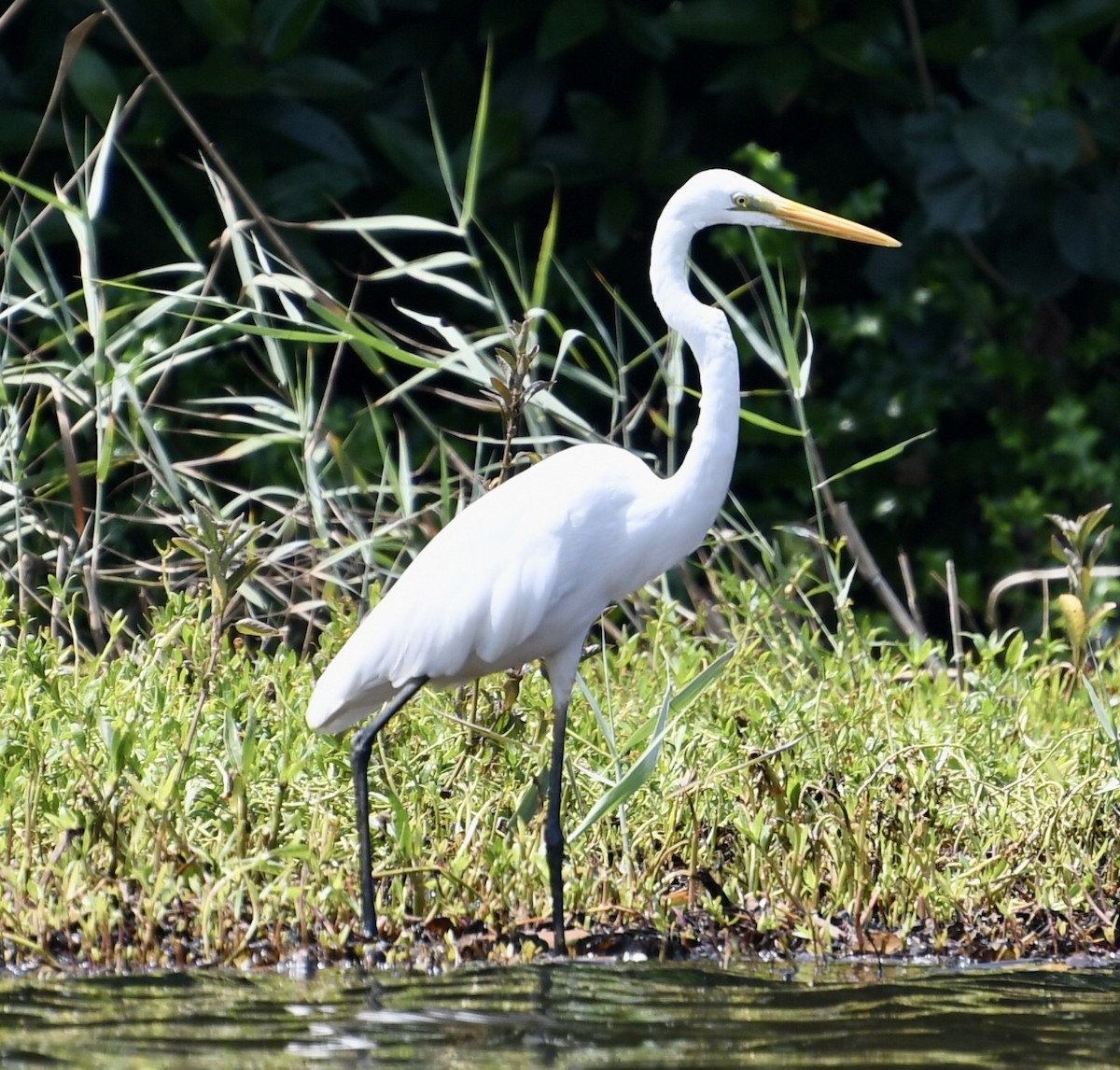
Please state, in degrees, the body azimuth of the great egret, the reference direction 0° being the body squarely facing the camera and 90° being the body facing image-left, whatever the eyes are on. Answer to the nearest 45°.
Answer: approximately 270°
